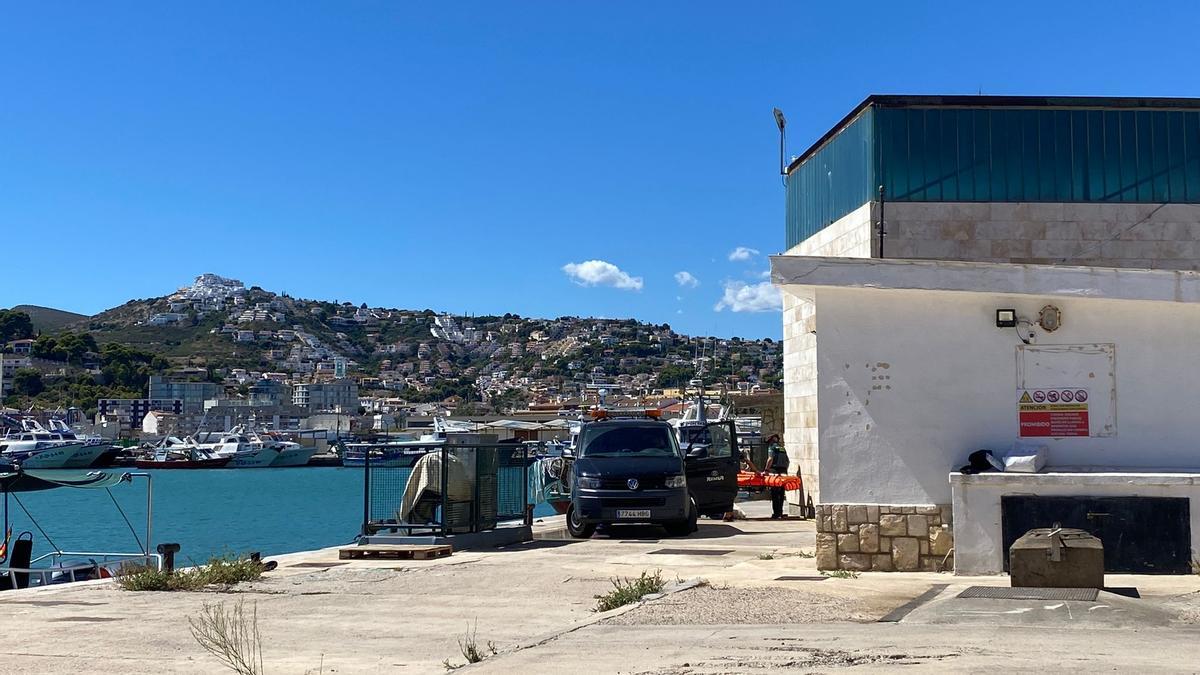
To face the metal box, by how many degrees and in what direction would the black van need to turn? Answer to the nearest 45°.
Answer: approximately 45° to its left

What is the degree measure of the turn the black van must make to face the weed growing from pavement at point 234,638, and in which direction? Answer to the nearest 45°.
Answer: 0° — it already faces it

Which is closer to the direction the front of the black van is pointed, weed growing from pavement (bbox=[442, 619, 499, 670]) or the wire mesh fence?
the weed growing from pavement

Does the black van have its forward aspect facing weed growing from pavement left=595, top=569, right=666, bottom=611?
yes

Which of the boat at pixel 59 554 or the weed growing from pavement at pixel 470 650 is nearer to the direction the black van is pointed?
the weed growing from pavement

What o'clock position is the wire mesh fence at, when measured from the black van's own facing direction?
The wire mesh fence is roughly at 2 o'clock from the black van.

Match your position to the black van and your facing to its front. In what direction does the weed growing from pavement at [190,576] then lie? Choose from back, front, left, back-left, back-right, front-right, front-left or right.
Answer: front-right

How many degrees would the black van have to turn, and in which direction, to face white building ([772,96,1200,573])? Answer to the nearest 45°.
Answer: approximately 45° to its left

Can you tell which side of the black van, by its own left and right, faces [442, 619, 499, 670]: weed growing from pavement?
front

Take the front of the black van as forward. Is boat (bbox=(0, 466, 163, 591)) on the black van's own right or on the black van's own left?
on the black van's own right

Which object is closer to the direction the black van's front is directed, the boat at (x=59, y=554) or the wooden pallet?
the wooden pallet

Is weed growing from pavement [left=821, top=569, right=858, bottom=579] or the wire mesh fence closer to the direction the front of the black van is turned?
the weed growing from pavement

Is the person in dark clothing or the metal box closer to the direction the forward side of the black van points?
the metal box

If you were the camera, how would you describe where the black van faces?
facing the viewer

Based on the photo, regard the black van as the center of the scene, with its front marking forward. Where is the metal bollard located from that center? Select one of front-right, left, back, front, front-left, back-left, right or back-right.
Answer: front-right

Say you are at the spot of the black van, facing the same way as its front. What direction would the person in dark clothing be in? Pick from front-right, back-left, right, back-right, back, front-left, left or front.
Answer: back-left
